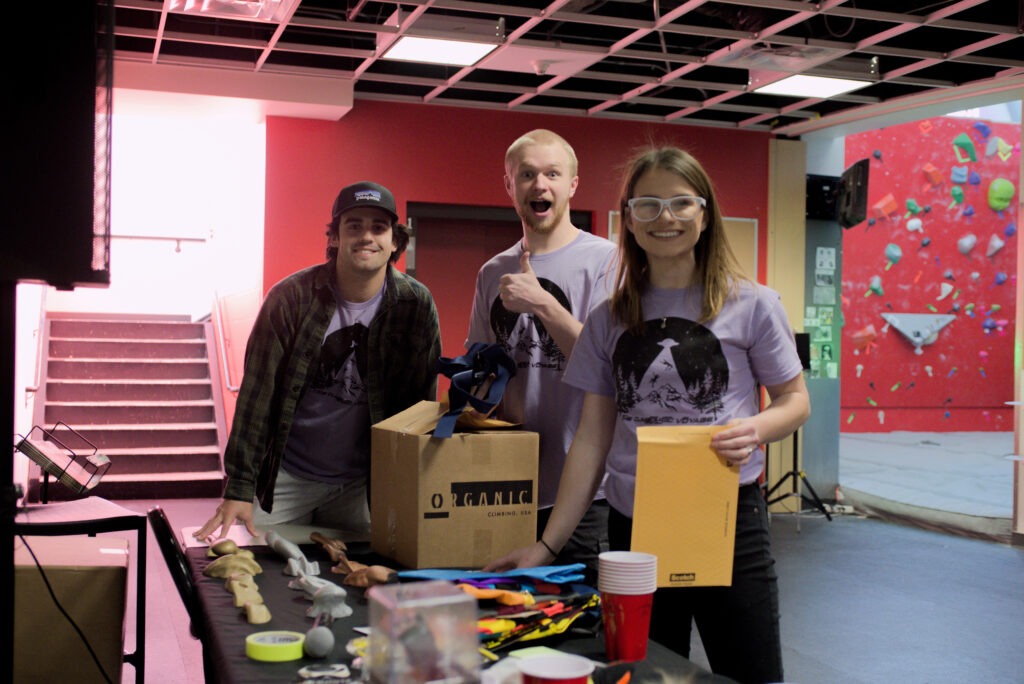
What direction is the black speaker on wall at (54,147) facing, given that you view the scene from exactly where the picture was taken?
facing to the right of the viewer

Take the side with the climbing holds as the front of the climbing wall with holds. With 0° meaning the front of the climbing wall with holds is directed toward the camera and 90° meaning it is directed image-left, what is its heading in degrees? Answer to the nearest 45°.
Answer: approximately 0°

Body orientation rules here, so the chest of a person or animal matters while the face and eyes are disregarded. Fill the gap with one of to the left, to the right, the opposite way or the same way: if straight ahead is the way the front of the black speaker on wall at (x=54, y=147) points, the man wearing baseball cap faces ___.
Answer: to the right

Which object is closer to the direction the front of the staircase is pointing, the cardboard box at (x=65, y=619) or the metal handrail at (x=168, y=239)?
the cardboard box

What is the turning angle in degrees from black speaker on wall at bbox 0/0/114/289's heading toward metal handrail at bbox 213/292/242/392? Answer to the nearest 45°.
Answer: approximately 90° to its left

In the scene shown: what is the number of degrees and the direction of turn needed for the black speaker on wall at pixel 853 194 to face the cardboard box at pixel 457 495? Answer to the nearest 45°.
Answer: approximately 45° to its right

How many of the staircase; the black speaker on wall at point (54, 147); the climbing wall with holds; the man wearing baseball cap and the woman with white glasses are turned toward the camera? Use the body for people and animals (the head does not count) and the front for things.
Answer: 4

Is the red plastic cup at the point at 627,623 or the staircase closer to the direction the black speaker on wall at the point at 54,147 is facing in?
the red plastic cup

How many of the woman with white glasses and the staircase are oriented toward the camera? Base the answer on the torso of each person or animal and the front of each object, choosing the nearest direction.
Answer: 2
